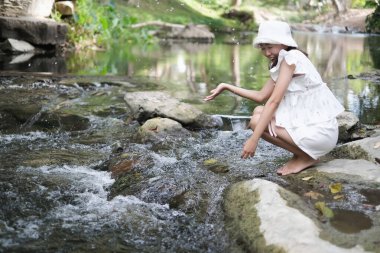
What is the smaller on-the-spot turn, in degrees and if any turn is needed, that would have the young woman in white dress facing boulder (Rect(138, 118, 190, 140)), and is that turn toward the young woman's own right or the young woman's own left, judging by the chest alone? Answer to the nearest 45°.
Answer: approximately 45° to the young woman's own right

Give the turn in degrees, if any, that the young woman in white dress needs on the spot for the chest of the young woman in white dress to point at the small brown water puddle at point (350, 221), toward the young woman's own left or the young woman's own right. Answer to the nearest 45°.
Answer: approximately 90° to the young woman's own left

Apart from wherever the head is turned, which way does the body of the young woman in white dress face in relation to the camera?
to the viewer's left

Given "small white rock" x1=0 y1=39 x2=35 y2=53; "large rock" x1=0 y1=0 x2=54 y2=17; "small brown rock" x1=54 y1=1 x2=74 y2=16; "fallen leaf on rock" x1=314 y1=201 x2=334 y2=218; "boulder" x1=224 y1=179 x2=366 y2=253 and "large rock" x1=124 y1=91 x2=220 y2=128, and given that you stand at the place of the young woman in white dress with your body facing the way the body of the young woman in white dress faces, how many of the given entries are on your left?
2

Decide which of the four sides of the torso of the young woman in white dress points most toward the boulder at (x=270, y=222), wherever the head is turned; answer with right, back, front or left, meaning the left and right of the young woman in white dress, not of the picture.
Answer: left

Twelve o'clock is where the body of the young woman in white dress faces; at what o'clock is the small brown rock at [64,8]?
The small brown rock is roughly at 2 o'clock from the young woman in white dress.

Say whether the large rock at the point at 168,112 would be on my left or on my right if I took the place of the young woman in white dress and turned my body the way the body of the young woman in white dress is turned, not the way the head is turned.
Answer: on my right

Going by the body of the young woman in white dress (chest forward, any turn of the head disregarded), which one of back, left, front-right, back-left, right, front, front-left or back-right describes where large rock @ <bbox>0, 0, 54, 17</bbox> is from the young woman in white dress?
front-right

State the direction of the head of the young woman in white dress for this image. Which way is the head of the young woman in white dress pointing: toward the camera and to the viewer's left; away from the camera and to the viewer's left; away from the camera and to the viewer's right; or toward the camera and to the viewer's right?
toward the camera and to the viewer's left

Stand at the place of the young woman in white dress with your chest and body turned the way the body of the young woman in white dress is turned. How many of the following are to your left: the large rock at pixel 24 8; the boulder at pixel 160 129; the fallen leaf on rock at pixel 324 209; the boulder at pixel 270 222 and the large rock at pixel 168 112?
2

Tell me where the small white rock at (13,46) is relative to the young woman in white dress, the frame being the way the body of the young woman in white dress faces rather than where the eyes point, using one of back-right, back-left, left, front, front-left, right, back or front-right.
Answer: front-right

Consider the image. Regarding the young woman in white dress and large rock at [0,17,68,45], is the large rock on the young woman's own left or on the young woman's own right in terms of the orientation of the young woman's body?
on the young woman's own right
